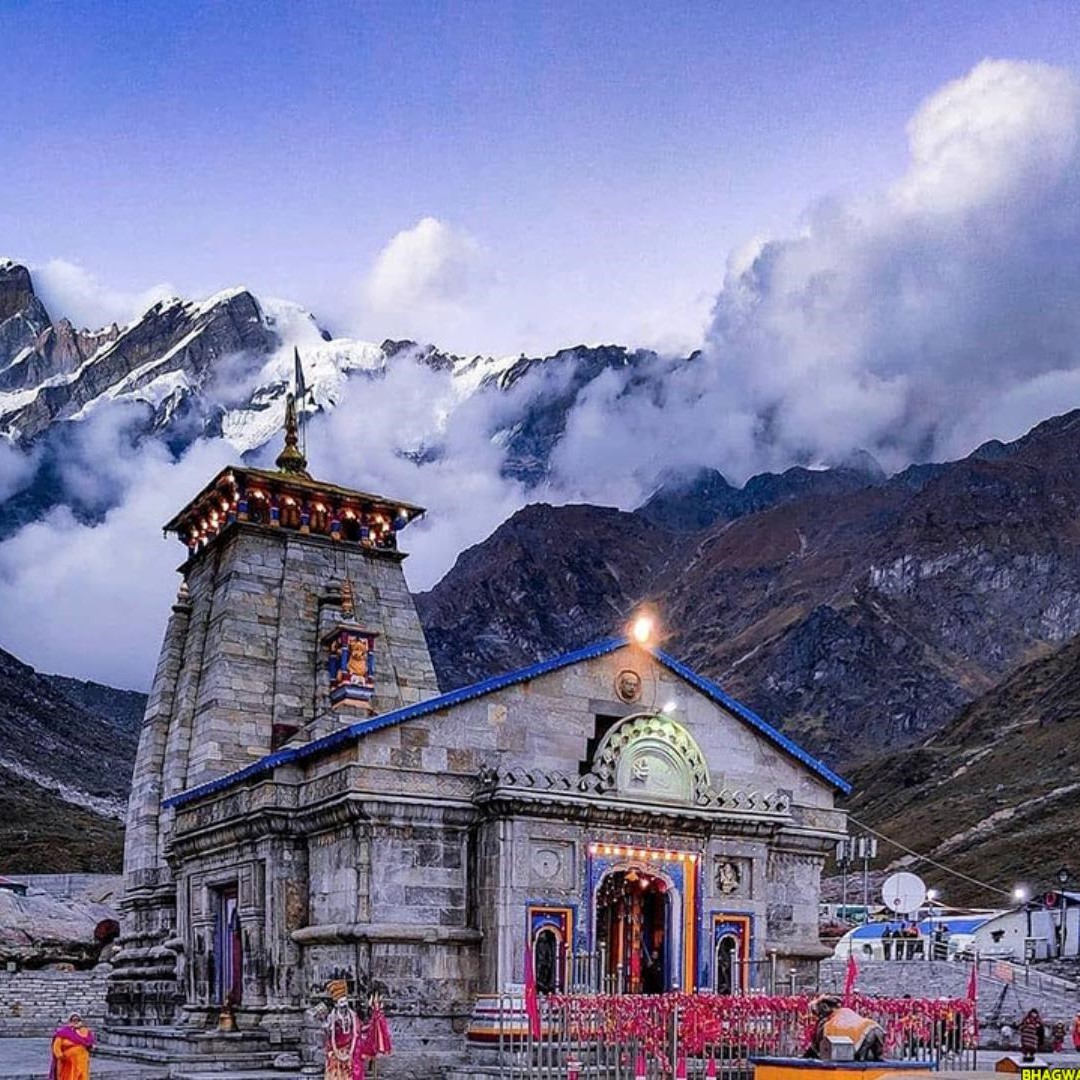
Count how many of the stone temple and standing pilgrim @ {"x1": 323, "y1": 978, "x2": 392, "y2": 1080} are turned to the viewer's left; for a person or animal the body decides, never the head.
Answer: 0

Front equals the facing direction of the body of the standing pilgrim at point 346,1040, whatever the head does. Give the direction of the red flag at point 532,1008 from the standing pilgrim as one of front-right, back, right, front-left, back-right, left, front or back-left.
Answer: left

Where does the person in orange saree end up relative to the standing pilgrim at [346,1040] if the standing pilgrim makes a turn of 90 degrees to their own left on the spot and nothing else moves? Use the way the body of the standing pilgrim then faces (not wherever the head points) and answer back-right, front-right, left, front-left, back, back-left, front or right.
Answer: back

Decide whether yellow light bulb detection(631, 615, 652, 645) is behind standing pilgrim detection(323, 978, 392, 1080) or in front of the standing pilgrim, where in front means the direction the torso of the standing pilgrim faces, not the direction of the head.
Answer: behind

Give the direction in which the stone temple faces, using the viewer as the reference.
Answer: facing the viewer and to the right of the viewer

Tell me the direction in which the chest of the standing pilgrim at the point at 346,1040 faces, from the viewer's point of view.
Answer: toward the camera

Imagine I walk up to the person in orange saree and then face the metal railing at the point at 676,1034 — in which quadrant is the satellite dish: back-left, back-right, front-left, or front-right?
front-left

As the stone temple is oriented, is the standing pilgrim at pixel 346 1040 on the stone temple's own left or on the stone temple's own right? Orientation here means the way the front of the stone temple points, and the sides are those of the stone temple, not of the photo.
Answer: on the stone temple's own right

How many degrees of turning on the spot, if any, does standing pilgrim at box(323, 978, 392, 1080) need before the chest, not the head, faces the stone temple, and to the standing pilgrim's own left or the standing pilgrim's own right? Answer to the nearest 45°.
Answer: approximately 180°

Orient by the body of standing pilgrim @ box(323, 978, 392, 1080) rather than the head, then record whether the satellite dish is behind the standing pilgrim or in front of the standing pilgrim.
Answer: behind

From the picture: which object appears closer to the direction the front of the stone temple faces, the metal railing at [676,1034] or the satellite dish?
the metal railing
